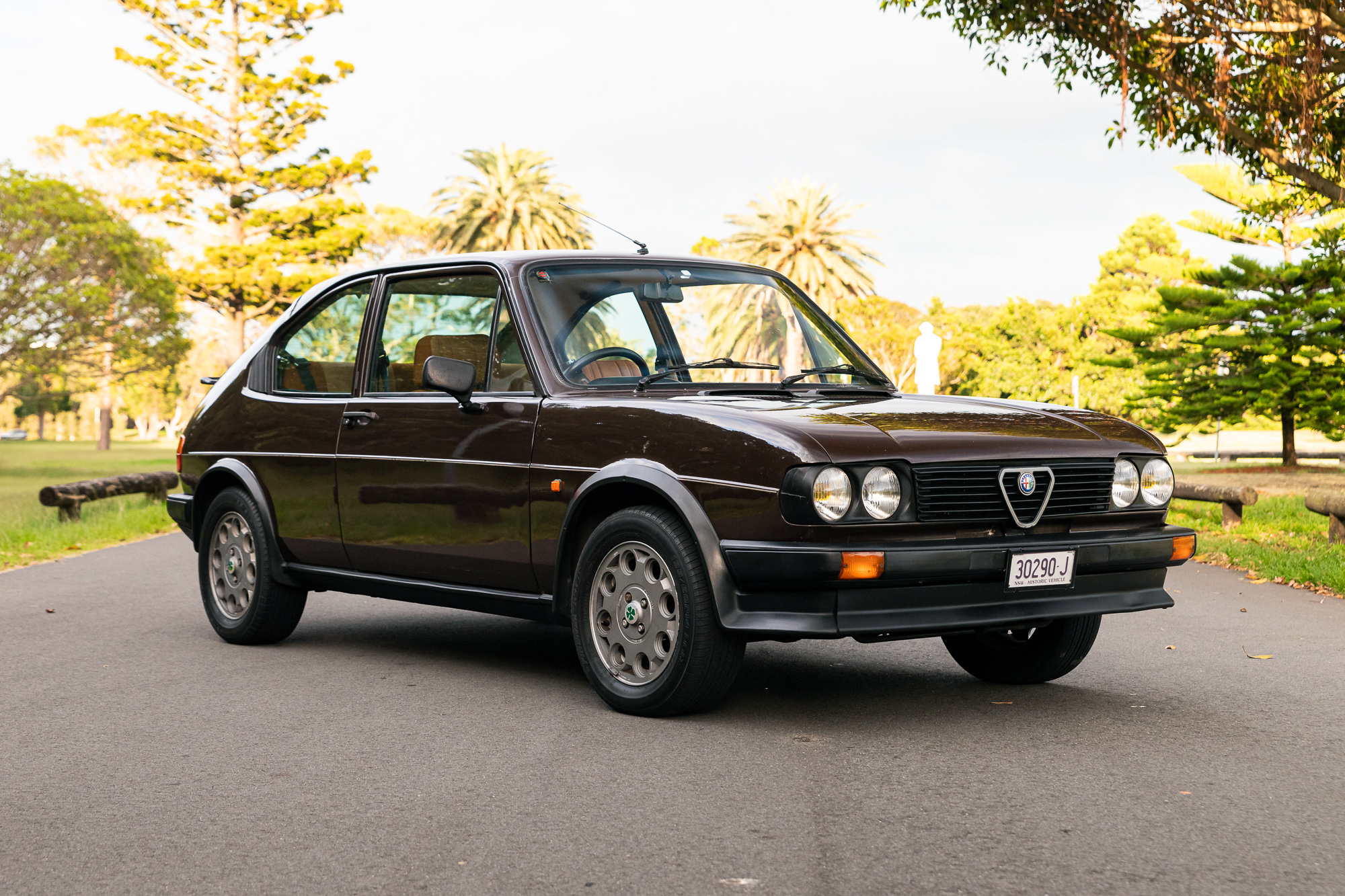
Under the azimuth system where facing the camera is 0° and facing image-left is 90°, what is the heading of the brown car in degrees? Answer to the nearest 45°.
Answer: approximately 315°

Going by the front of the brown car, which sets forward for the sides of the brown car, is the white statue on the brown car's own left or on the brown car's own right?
on the brown car's own left

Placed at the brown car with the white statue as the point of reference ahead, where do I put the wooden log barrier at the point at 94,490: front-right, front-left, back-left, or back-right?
front-left

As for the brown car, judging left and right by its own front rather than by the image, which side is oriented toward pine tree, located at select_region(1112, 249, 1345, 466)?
left

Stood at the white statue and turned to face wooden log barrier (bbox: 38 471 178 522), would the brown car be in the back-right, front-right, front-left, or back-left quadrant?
front-left

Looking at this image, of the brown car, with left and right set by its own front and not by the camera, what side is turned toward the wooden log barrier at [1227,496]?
left

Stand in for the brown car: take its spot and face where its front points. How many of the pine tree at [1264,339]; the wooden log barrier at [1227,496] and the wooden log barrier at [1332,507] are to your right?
0

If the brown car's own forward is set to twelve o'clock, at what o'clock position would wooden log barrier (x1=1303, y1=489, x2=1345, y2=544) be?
The wooden log barrier is roughly at 9 o'clock from the brown car.

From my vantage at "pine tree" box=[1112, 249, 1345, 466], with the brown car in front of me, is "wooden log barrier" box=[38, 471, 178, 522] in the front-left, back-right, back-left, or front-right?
front-right

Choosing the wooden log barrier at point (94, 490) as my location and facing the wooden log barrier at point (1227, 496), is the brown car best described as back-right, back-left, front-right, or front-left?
front-right
